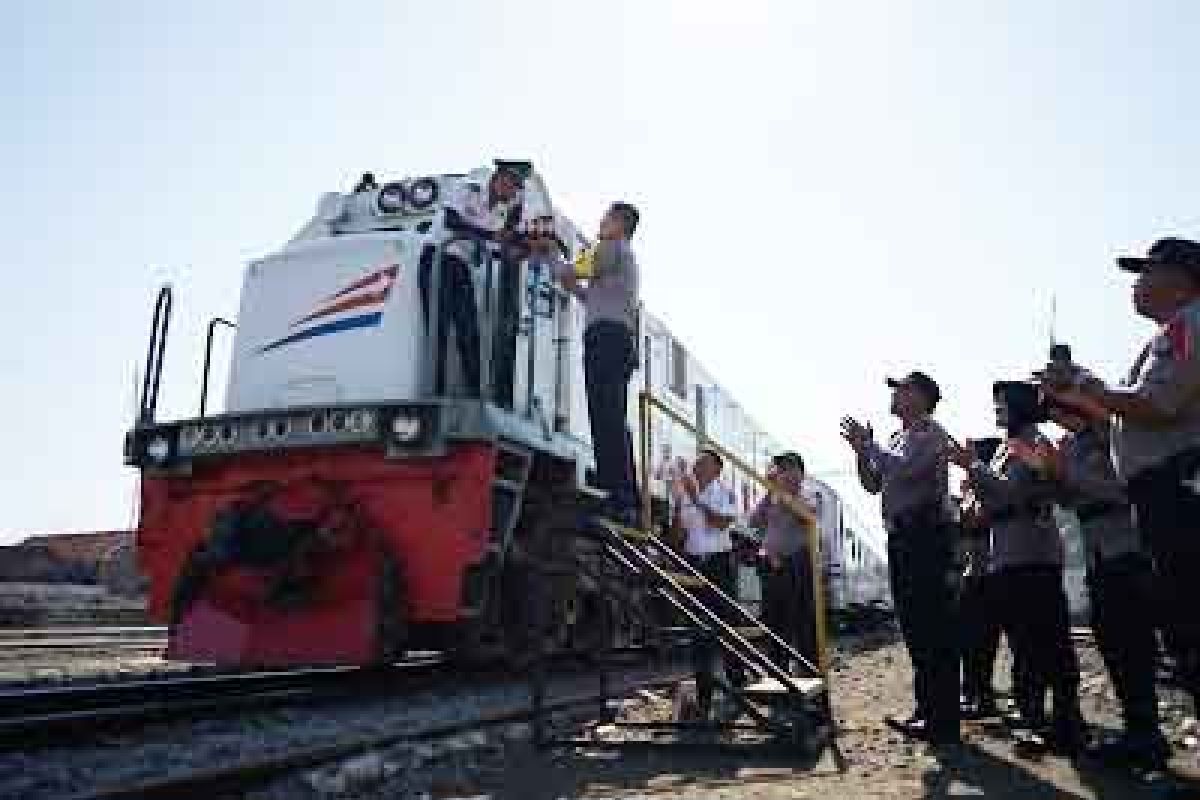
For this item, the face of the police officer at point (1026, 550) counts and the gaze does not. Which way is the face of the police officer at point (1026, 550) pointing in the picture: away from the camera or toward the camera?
away from the camera

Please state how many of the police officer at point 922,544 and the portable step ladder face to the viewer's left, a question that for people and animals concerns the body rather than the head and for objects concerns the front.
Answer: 1

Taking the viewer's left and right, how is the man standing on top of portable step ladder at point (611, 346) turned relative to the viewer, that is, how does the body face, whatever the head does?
facing to the left of the viewer

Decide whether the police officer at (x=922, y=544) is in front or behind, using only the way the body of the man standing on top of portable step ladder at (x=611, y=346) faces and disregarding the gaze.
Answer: behind

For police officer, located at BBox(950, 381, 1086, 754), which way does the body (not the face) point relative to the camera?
to the viewer's left

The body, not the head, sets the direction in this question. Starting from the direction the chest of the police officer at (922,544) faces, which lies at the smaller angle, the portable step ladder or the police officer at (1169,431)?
the portable step ladder

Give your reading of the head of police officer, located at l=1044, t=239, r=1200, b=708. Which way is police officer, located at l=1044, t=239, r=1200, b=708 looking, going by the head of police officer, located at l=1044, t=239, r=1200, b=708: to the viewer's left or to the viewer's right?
to the viewer's left

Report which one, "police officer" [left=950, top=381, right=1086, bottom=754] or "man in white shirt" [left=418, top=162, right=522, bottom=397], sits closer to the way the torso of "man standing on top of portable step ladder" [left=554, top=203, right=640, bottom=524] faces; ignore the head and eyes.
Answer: the man in white shirt

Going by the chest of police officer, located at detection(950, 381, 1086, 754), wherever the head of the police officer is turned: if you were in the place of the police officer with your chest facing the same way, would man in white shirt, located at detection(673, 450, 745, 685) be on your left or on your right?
on your right

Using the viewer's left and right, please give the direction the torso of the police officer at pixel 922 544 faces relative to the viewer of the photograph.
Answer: facing to the left of the viewer

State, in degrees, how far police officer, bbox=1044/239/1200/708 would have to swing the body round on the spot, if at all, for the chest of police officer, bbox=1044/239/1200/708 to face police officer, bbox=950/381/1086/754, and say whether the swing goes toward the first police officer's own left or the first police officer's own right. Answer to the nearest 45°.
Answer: approximately 45° to the first police officer's own right

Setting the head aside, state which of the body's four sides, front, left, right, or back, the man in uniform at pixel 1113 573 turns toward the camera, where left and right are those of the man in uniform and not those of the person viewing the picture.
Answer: left

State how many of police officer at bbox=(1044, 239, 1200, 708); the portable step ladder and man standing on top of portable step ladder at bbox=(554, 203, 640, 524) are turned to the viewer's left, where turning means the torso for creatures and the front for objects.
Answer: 2

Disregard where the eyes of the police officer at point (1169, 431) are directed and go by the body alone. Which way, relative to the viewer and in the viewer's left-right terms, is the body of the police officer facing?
facing to the left of the viewer

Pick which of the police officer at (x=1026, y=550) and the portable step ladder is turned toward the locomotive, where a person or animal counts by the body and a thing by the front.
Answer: the police officer

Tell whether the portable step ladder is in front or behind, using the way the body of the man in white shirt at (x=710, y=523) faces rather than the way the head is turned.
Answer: in front

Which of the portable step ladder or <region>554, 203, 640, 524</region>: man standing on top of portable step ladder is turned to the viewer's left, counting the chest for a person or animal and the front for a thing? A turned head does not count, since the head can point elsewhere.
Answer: the man standing on top of portable step ladder
